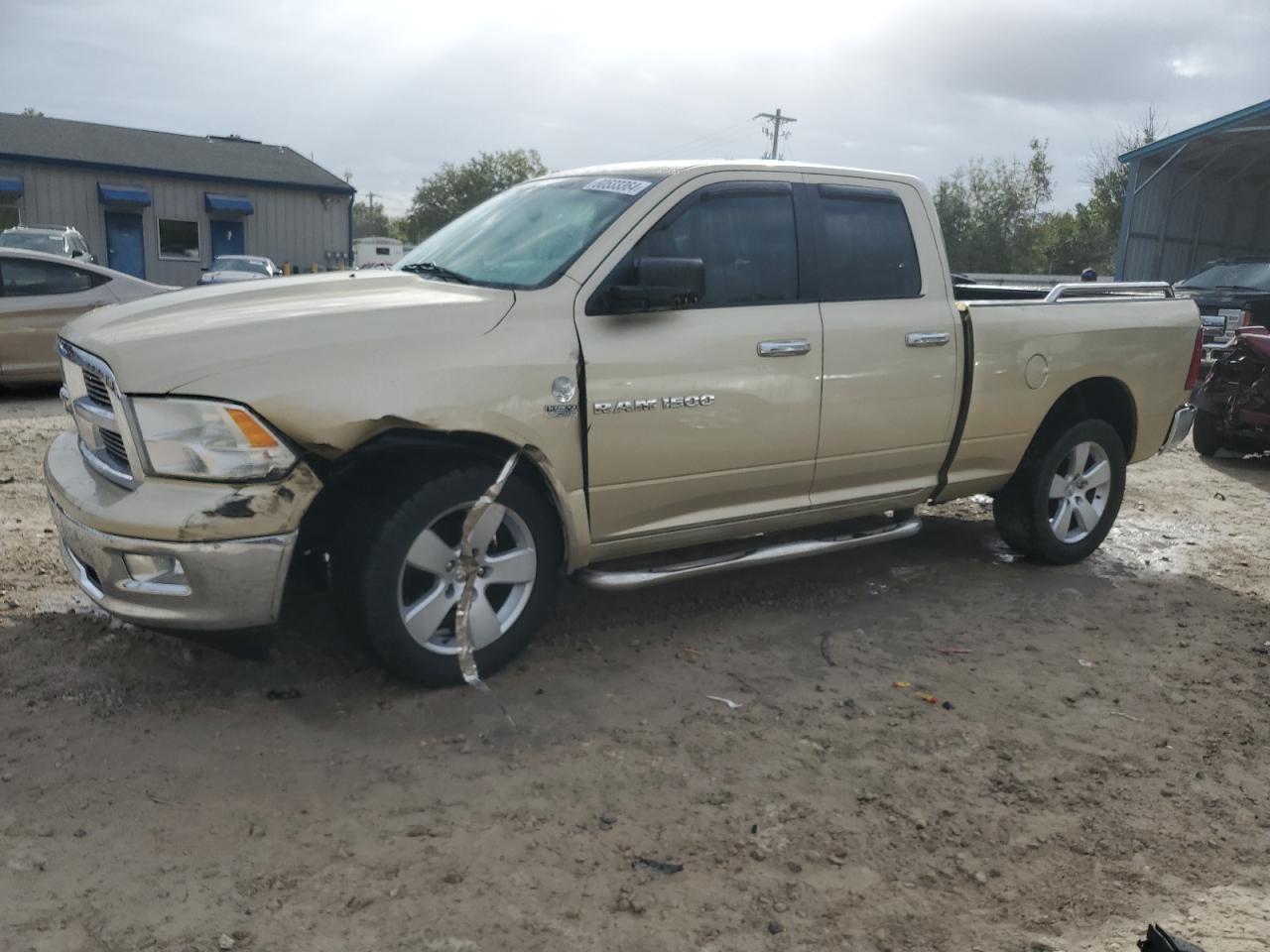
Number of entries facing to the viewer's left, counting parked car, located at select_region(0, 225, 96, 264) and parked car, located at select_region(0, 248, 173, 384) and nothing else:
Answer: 1

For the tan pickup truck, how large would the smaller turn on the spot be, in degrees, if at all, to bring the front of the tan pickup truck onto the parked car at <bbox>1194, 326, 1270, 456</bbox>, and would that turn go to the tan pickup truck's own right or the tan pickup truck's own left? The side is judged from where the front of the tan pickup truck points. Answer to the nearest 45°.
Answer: approximately 180°

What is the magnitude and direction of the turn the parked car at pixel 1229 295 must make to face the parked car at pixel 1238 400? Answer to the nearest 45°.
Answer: approximately 45° to its left

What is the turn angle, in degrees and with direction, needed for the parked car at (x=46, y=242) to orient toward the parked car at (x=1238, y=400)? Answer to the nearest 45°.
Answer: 0° — it already faces it

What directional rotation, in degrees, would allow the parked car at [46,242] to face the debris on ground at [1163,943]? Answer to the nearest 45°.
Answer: approximately 45° to its right

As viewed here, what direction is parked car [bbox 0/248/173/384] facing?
to the viewer's left

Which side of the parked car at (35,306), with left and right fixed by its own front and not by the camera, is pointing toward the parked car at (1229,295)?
back

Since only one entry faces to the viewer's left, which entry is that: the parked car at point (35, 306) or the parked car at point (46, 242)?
the parked car at point (35, 306)

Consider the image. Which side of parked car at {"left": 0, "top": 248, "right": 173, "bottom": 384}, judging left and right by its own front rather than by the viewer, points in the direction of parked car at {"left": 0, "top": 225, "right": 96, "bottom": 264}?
right

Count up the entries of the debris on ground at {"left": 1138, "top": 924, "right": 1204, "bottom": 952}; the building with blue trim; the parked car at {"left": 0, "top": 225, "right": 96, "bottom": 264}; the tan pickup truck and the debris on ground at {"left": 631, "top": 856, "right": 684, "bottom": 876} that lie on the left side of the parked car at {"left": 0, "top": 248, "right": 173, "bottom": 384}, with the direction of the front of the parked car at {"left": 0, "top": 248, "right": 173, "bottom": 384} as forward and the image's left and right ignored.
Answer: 3

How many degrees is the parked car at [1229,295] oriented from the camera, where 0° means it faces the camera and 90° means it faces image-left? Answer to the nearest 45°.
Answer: approximately 45°
